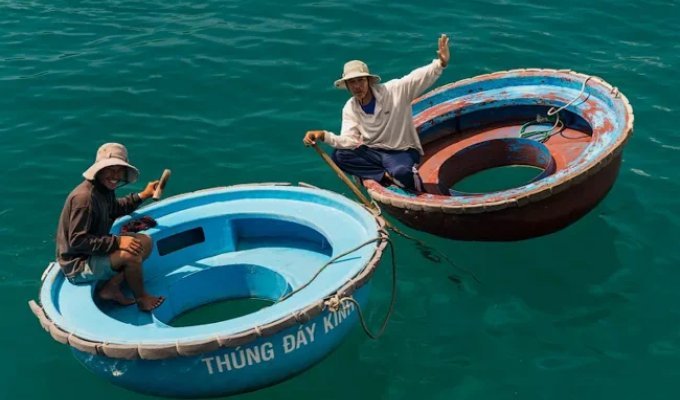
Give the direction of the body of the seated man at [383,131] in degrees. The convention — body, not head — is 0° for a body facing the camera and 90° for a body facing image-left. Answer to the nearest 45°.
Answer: approximately 0°

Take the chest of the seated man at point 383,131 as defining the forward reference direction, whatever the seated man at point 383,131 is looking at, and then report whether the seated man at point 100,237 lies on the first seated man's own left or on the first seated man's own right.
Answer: on the first seated man's own right

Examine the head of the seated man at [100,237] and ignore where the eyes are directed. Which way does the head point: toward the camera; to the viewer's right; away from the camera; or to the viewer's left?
toward the camera

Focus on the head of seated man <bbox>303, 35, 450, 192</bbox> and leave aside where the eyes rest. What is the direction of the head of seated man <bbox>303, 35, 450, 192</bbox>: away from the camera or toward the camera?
toward the camera

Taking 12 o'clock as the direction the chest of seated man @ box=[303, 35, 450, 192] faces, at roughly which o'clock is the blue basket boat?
The blue basket boat is roughly at 1 o'clock from the seated man.
